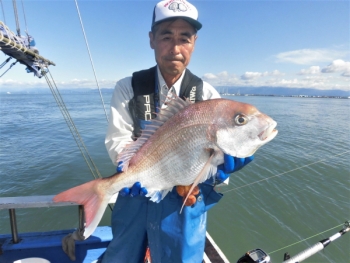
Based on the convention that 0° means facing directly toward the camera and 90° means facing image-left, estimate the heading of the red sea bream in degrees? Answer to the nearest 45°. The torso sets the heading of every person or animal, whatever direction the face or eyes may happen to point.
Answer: approximately 270°

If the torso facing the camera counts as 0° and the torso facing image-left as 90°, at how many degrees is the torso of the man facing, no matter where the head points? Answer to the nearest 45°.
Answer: approximately 0°

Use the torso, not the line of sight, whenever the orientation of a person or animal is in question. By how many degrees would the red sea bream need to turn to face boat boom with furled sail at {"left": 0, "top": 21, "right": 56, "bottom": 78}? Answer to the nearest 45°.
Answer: approximately 135° to its left

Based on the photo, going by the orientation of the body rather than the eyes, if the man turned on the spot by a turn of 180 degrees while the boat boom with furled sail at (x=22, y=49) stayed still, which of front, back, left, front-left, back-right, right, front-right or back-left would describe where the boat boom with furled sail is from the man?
front-left
